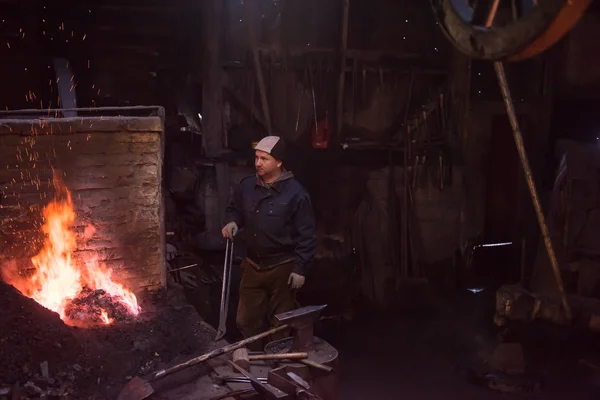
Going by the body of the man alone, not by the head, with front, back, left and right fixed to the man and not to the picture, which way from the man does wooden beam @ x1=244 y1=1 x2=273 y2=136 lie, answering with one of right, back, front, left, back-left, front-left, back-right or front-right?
back-right

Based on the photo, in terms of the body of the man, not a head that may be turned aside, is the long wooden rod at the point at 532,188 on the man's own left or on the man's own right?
on the man's own left

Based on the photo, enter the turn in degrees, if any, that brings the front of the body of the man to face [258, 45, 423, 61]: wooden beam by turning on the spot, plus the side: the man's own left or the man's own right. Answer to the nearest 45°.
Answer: approximately 135° to the man's own right

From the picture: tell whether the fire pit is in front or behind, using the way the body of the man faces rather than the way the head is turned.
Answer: in front

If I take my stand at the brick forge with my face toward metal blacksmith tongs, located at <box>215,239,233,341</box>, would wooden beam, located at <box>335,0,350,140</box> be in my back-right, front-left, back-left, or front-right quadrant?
front-left

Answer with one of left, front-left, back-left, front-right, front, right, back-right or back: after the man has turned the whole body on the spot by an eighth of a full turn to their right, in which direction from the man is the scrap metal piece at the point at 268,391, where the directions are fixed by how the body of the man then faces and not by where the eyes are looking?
left

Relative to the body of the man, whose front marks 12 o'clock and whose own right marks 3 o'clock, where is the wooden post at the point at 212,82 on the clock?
The wooden post is roughly at 4 o'clock from the man.
